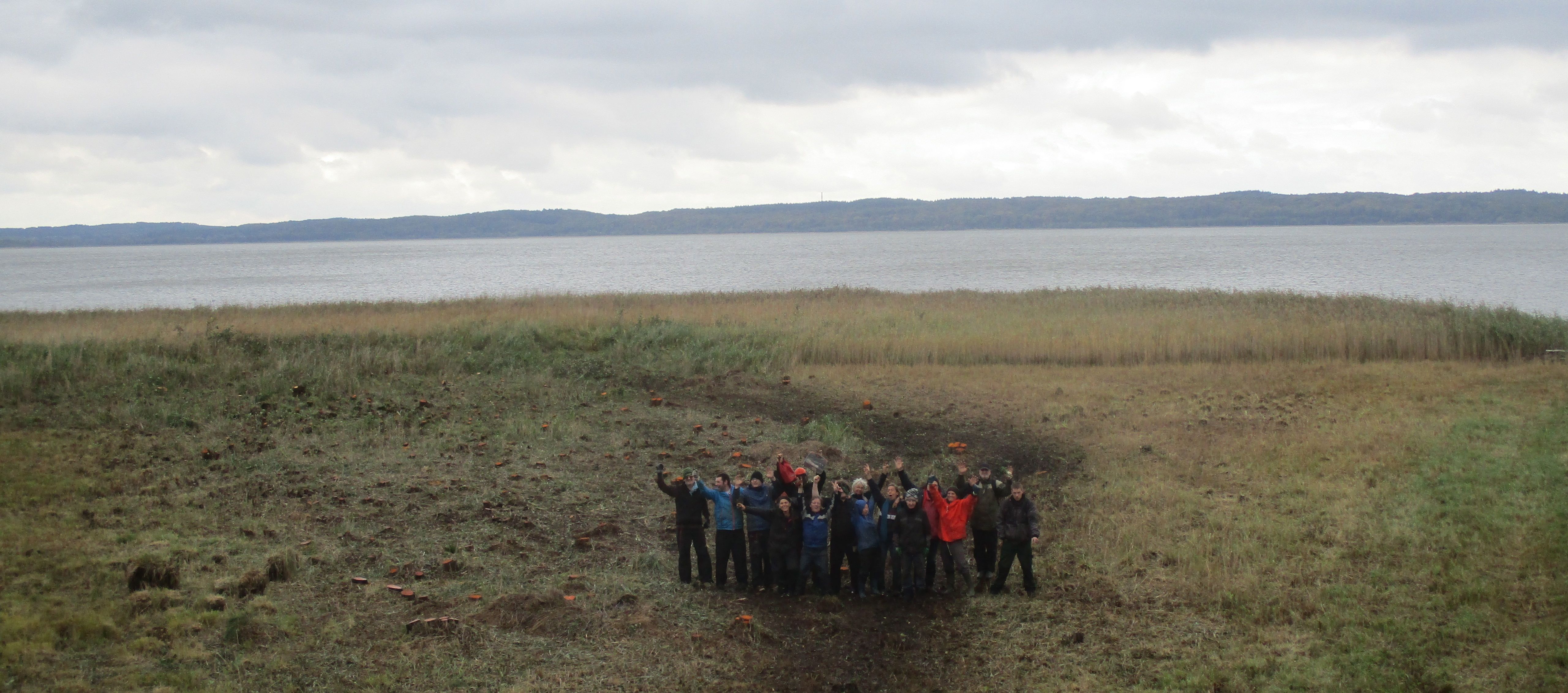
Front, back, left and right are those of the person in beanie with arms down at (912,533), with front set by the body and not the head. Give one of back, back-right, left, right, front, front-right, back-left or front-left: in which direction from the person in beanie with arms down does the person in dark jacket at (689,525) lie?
right

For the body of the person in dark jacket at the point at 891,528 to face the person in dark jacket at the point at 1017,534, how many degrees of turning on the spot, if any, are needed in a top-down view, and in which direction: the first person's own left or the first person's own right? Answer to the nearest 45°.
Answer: approximately 90° to the first person's own left

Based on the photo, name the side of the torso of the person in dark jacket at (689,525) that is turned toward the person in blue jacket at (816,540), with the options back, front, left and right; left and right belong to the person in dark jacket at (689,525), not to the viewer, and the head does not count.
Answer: left

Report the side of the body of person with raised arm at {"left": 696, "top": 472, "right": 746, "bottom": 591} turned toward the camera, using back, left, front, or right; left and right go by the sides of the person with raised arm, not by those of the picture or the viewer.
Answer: front

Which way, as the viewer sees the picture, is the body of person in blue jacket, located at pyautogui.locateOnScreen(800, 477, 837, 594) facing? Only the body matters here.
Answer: toward the camera

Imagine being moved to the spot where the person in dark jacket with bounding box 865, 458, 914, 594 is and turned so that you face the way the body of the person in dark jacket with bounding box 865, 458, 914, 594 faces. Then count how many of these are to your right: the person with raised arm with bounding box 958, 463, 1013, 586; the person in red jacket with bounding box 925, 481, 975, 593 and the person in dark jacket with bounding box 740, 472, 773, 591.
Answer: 1

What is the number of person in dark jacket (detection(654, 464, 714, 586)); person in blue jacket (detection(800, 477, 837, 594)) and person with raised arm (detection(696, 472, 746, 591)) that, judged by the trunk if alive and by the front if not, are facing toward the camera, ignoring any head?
3

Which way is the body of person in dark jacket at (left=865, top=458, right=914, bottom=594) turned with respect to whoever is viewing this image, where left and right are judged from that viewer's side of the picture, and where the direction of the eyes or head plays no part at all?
facing the viewer

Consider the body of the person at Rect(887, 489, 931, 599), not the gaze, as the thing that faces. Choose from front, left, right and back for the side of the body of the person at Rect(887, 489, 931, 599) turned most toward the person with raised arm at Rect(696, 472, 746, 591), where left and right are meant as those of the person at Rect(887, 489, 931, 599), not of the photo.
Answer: right

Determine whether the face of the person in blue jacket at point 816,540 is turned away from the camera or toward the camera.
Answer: toward the camera

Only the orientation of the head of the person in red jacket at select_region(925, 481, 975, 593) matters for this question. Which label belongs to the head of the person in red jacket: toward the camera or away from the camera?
toward the camera

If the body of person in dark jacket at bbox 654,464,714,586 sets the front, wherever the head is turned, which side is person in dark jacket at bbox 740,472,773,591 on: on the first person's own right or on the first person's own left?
on the first person's own left

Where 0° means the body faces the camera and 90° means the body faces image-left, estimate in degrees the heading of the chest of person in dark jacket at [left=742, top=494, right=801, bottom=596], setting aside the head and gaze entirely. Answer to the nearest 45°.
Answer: approximately 0°

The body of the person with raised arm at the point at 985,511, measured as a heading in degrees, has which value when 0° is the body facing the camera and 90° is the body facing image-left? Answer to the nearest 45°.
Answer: approximately 0°

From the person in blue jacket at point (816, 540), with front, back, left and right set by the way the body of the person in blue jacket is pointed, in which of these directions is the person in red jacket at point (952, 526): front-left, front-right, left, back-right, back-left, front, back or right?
left

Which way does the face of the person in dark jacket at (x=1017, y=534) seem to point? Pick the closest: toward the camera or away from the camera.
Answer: toward the camera
